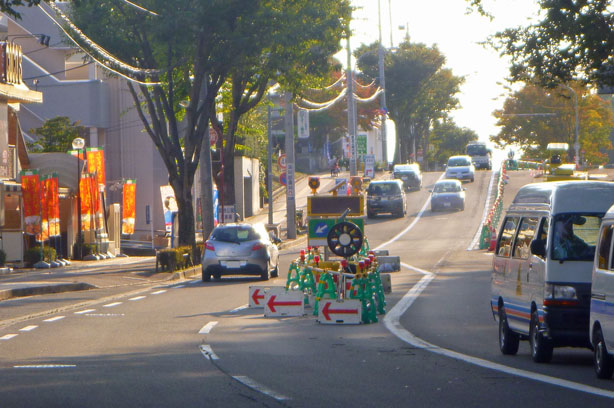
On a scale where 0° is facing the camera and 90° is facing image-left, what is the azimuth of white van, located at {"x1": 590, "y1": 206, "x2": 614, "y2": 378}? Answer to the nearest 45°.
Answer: approximately 315°

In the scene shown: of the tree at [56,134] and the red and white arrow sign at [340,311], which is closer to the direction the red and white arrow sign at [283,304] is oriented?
the red and white arrow sign

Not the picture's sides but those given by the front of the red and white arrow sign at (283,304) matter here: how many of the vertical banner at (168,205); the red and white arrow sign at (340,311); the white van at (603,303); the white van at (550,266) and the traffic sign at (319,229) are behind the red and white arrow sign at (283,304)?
2

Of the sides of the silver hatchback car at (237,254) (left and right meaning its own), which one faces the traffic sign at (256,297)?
back

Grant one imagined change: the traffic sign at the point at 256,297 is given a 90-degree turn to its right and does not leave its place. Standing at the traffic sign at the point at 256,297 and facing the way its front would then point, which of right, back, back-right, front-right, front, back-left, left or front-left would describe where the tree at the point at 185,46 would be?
right

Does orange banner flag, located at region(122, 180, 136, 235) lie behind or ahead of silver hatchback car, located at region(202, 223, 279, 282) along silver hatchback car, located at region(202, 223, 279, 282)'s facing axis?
ahead

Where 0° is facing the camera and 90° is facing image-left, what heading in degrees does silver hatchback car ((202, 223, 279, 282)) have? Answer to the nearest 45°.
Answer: approximately 180°

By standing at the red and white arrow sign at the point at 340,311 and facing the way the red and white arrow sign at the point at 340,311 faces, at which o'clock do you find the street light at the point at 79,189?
The street light is roughly at 5 o'clock from the red and white arrow sign.

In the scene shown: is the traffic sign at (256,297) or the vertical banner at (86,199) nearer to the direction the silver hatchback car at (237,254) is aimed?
the vertical banner

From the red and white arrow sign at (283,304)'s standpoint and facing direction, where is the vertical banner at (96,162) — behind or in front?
behind

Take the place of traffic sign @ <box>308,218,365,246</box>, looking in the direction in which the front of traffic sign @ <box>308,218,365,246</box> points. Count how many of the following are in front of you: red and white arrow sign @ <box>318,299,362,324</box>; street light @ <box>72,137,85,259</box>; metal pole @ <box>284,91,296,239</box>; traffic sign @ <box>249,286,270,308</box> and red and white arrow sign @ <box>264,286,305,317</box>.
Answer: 3
